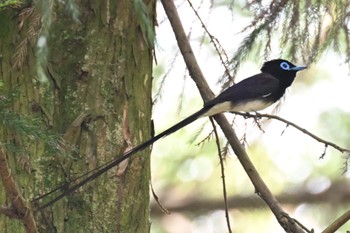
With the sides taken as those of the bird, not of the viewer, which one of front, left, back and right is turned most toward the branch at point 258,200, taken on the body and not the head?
left

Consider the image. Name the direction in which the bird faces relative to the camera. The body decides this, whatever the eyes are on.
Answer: to the viewer's right
